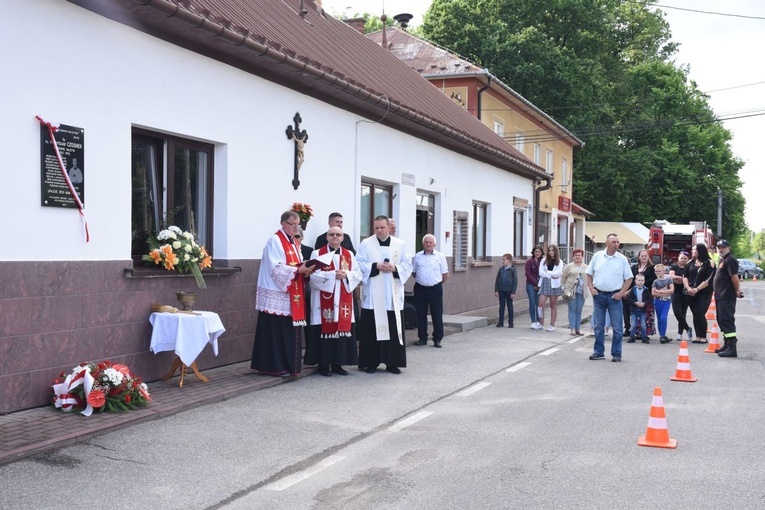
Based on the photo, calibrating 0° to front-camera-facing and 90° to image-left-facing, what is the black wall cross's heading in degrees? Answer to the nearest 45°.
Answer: approximately 315°

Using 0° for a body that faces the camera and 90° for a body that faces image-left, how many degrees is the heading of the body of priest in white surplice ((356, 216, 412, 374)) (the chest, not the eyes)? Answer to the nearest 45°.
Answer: approximately 0°

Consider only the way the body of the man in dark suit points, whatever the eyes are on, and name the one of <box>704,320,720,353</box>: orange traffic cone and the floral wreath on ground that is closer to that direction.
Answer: the floral wreath on ground

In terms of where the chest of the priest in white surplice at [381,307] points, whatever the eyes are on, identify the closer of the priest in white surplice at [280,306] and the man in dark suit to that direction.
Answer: the priest in white surplice at [280,306]

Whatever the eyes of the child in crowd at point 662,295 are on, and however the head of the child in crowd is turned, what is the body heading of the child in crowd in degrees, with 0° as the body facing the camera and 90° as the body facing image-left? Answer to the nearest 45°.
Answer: approximately 0°

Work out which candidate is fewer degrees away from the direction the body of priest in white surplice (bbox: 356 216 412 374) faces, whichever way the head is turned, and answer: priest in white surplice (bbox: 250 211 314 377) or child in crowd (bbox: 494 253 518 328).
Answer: the priest in white surplice (bbox: 250 211 314 377)

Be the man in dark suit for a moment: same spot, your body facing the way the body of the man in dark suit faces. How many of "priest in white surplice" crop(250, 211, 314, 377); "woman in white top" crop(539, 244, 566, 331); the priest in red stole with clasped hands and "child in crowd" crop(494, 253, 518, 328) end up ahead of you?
2

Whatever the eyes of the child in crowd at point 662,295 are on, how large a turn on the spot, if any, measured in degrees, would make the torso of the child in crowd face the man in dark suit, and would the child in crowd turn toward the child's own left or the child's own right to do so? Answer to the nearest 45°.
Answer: approximately 45° to the child's own right

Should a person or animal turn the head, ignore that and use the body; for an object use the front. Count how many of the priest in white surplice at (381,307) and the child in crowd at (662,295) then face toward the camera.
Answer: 2

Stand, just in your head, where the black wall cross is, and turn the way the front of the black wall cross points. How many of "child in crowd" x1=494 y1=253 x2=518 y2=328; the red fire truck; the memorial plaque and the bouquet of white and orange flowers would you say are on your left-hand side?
2
